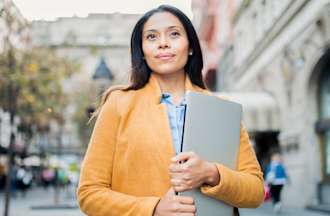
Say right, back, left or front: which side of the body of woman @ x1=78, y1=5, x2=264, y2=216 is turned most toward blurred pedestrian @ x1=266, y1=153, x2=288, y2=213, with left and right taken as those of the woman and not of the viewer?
back

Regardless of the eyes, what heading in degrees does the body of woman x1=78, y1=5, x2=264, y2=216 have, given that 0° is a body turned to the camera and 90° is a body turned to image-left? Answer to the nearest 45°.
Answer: approximately 0°

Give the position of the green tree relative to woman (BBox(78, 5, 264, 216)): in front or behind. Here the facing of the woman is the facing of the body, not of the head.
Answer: behind

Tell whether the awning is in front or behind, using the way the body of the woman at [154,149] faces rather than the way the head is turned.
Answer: behind
